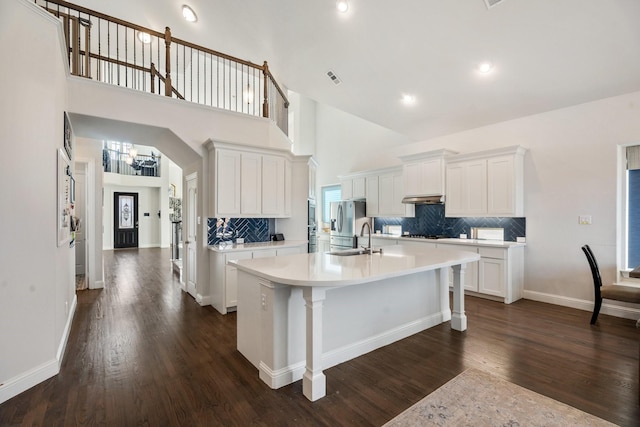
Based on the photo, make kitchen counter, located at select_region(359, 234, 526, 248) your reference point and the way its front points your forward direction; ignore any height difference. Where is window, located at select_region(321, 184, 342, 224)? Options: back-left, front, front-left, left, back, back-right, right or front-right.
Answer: right

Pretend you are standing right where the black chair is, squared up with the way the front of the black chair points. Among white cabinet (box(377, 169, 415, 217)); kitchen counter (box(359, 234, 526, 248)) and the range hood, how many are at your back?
3

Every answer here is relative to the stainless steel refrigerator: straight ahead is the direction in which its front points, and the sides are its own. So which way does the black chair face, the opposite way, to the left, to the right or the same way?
to the left

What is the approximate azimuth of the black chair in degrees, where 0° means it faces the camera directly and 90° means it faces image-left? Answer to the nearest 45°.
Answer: approximately 270°

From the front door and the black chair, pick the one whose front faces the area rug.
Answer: the front door

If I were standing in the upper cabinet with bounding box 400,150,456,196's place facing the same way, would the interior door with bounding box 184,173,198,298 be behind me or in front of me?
in front

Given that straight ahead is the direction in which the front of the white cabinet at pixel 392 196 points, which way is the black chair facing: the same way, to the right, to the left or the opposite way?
to the left

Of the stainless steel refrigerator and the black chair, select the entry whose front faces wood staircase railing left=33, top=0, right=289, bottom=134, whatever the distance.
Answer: the stainless steel refrigerator

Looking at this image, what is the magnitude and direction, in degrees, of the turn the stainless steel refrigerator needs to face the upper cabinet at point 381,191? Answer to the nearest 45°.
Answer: approximately 90° to its left

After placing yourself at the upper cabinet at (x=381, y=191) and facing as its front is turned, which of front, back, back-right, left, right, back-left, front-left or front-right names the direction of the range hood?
left

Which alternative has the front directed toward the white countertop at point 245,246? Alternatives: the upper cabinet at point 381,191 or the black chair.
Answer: the upper cabinet

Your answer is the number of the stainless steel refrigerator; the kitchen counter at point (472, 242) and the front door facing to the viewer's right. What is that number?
0

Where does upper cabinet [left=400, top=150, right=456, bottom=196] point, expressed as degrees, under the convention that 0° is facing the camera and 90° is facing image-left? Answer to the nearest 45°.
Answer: approximately 45°

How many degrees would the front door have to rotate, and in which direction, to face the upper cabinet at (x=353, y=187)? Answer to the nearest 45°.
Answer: approximately 45° to its left
